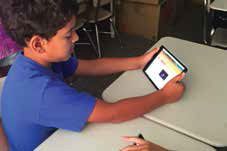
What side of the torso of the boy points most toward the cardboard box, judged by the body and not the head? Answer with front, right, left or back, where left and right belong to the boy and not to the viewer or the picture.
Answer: left

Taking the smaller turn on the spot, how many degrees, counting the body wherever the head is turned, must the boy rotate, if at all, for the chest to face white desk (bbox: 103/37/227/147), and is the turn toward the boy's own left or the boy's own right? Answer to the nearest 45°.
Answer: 0° — they already face it

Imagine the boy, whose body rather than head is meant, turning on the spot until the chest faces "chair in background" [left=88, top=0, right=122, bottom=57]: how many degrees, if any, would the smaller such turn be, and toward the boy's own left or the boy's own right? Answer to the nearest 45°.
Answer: approximately 90° to the boy's own left

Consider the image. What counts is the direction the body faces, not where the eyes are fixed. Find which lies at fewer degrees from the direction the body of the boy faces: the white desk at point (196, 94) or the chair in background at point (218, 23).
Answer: the white desk

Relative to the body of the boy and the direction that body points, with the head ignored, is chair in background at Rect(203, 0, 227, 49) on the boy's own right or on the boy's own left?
on the boy's own left

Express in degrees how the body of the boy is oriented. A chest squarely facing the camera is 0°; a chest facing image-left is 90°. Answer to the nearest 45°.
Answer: approximately 270°
